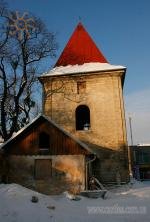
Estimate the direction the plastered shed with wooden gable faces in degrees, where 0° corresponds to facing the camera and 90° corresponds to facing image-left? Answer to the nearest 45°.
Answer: approximately 0°

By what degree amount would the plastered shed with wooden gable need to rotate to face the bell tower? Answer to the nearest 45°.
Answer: approximately 135° to its left
